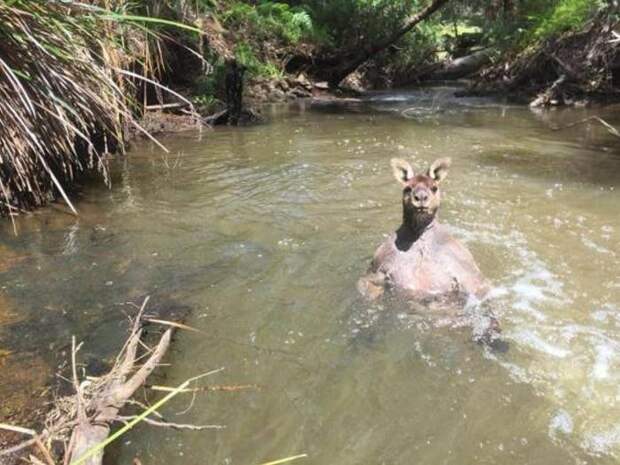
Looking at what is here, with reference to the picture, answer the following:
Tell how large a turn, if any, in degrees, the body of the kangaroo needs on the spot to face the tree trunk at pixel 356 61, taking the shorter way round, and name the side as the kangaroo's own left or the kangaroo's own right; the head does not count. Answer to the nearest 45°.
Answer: approximately 180°

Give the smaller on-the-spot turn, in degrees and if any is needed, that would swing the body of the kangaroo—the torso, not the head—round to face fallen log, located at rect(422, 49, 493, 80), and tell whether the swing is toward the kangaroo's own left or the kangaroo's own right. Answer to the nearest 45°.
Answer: approximately 180°

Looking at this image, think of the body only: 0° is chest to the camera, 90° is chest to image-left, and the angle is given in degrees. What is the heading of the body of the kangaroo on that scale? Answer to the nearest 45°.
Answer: approximately 0°

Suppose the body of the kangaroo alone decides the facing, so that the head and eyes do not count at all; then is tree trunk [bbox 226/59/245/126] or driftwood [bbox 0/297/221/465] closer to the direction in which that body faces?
the driftwood

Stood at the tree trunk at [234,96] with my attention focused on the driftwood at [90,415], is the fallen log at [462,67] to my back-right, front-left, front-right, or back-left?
back-left

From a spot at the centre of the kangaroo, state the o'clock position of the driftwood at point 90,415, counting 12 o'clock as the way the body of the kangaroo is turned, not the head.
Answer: The driftwood is roughly at 1 o'clock from the kangaroo.

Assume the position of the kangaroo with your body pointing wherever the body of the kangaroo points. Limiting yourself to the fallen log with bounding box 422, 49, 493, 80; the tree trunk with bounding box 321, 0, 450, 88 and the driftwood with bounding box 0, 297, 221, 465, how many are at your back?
2

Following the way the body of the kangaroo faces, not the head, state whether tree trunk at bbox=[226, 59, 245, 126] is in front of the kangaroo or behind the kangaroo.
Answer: behind

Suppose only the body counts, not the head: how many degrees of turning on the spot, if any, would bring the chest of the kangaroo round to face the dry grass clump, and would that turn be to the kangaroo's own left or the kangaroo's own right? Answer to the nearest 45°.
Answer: approximately 90° to the kangaroo's own right

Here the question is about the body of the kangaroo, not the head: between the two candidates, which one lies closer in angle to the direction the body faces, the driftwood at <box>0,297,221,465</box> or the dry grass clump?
the driftwood

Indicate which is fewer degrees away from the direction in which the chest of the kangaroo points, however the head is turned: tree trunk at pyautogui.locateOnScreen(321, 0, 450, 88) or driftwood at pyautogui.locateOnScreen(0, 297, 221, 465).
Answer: the driftwood
